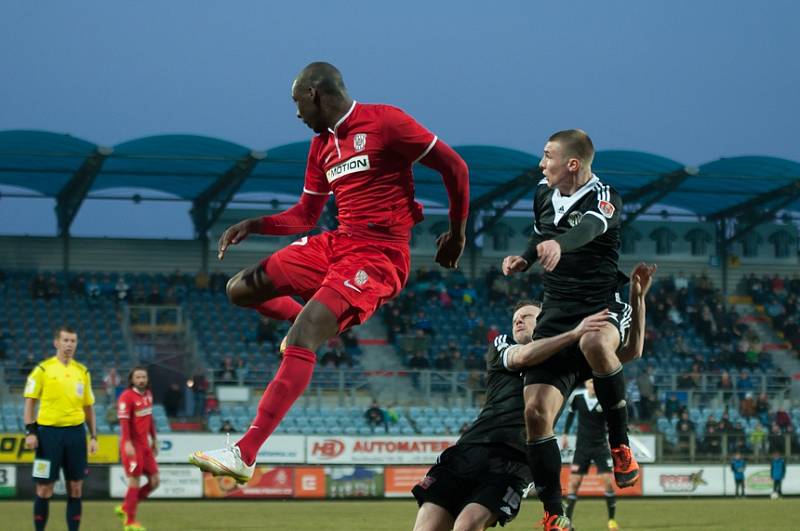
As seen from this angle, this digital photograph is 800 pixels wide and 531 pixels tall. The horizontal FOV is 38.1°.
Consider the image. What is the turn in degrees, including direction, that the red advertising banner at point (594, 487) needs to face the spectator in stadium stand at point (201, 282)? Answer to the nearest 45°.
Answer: approximately 135° to its right

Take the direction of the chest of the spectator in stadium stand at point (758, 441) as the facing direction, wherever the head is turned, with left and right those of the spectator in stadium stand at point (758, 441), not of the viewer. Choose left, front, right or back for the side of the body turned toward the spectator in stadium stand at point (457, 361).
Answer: right

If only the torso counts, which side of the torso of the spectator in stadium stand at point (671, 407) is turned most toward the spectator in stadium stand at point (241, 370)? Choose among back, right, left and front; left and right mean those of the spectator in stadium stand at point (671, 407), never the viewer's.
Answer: right

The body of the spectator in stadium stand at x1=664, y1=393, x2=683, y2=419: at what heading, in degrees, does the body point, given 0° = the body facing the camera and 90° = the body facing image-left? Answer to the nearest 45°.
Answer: approximately 0°

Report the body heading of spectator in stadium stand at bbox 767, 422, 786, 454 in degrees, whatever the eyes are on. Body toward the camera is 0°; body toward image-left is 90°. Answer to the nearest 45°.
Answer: approximately 0°

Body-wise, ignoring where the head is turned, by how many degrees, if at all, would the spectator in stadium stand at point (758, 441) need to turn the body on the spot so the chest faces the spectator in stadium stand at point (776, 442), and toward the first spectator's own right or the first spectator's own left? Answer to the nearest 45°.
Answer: approximately 135° to the first spectator's own left
